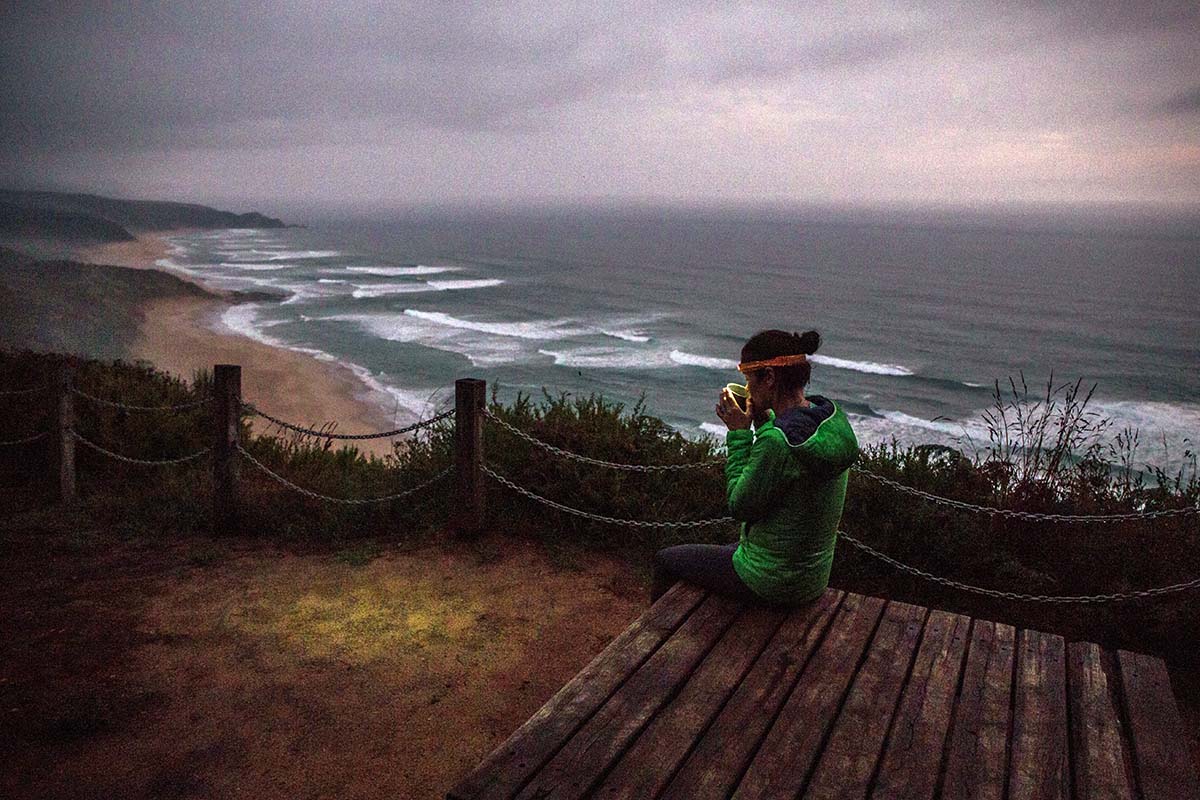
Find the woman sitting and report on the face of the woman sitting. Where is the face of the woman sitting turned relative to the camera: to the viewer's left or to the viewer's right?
to the viewer's left

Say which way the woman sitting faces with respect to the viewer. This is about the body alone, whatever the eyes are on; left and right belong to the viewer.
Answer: facing away from the viewer and to the left of the viewer
